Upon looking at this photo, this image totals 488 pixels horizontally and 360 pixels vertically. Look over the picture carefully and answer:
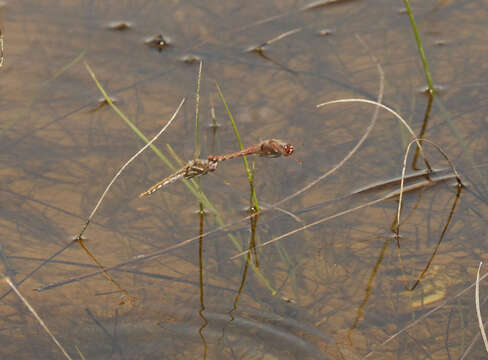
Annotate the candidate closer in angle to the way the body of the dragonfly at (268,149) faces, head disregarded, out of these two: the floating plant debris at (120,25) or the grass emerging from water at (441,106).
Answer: the grass emerging from water

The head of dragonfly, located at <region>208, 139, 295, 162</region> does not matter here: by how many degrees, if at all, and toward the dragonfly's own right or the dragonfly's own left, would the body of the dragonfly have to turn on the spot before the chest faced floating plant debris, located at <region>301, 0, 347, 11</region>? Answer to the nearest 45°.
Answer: approximately 90° to the dragonfly's own left

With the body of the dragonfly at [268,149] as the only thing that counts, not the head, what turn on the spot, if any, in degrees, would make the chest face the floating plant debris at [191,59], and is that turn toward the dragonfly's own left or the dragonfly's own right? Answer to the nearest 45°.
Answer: approximately 90° to the dragonfly's own left

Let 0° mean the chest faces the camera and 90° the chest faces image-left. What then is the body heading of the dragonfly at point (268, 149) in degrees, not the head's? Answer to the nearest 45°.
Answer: approximately 270°

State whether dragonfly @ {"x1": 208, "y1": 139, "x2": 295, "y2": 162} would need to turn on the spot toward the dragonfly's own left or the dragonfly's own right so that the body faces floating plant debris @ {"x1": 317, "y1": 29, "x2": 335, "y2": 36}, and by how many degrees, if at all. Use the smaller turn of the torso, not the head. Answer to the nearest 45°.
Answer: approximately 90° to the dragonfly's own left

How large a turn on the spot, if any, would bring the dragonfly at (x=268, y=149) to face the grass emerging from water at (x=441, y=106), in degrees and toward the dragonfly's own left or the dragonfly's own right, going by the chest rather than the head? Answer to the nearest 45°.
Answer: approximately 45° to the dragonfly's own left

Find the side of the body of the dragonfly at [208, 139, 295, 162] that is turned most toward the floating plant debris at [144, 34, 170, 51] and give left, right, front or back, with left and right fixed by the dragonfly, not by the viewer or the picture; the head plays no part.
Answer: left

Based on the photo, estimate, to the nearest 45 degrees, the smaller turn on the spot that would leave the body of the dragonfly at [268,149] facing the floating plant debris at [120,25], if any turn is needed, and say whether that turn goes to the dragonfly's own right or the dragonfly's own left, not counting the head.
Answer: approximately 135° to the dragonfly's own left

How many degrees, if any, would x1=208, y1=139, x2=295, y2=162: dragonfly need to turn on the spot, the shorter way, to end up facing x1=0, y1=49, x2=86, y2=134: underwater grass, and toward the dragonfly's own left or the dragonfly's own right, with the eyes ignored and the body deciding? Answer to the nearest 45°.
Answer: approximately 135° to the dragonfly's own left

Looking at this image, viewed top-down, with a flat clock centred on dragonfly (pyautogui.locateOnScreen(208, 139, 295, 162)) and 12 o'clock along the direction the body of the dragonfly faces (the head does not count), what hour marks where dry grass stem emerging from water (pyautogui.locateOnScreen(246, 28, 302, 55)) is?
The dry grass stem emerging from water is roughly at 9 o'clock from the dragonfly.
